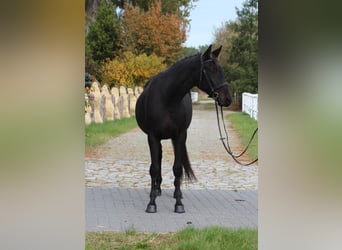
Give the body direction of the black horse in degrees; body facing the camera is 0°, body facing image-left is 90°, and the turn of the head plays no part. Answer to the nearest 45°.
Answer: approximately 0°

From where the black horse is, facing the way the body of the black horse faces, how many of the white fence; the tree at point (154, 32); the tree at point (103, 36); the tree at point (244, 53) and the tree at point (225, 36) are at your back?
5

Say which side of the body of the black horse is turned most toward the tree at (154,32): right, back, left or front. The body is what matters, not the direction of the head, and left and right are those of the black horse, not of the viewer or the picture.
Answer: back

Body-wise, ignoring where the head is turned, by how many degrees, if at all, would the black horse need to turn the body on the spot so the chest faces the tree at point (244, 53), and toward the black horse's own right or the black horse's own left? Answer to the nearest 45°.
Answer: approximately 180°

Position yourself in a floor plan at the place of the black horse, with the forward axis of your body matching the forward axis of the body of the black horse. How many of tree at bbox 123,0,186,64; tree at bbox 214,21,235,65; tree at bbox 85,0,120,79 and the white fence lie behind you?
4

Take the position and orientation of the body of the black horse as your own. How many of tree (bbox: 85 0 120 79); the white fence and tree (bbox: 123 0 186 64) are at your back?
3

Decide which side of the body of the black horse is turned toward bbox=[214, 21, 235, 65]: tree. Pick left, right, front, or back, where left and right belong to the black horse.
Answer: back

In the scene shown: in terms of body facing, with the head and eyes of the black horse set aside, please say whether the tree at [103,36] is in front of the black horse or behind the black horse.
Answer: behind

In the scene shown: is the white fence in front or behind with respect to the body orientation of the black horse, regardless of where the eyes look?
behind
